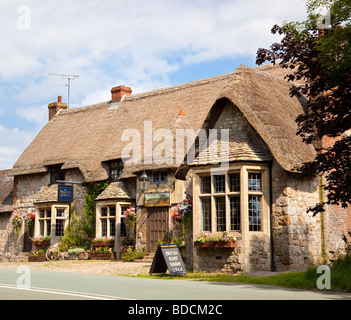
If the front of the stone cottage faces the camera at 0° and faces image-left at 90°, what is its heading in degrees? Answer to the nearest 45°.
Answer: approximately 45°

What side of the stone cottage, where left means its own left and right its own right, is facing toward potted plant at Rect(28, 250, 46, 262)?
right

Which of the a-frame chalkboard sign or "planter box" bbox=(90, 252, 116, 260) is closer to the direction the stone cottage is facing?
the a-frame chalkboard sign

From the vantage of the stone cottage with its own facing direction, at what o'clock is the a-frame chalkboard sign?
The a-frame chalkboard sign is roughly at 11 o'clock from the stone cottage.

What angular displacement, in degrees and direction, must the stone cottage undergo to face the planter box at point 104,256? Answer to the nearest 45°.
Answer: approximately 90° to its right

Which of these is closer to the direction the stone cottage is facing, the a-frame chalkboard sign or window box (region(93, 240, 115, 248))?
the a-frame chalkboard sign

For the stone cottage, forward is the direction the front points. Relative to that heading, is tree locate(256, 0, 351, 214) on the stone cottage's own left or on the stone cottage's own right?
on the stone cottage's own left
